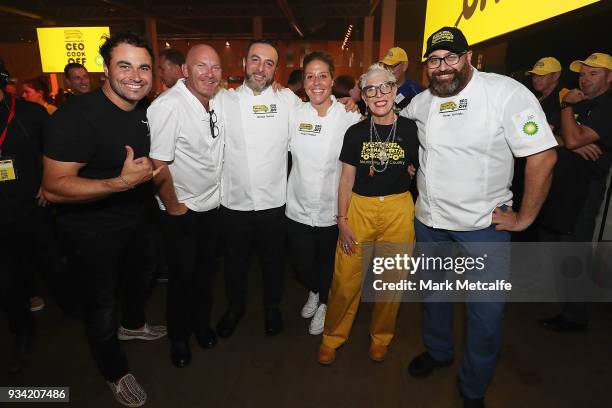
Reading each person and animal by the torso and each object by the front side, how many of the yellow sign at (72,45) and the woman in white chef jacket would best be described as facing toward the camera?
2

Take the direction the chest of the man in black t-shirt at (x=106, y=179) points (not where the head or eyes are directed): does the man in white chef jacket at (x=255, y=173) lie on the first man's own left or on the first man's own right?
on the first man's own left

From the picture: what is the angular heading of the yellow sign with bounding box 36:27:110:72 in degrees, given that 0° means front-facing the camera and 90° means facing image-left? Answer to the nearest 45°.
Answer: approximately 0°

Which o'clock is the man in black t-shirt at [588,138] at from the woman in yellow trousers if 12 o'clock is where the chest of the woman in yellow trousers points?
The man in black t-shirt is roughly at 8 o'clock from the woman in yellow trousers.

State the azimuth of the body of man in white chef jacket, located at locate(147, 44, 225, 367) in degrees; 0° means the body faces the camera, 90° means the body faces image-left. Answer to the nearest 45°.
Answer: approximately 315°

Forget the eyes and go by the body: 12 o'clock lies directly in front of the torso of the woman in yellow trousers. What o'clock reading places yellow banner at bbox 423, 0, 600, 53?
The yellow banner is roughly at 7 o'clock from the woman in yellow trousers.
